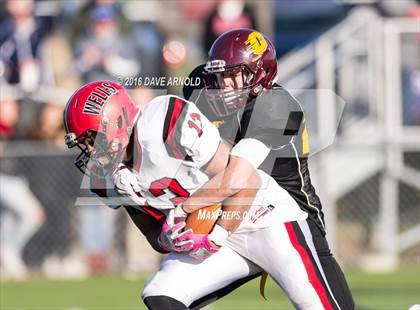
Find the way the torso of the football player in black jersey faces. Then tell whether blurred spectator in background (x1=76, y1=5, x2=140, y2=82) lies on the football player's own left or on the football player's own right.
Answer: on the football player's own right

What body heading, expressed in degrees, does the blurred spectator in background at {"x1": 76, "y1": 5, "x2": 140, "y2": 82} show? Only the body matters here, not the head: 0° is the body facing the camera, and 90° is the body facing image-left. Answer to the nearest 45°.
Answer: approximately 0°

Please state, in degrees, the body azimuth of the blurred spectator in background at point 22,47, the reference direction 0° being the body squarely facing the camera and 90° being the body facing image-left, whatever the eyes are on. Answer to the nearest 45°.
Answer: approximately 0°

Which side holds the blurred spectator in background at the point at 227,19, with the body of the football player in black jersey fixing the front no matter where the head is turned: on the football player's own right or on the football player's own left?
on the football player's own right

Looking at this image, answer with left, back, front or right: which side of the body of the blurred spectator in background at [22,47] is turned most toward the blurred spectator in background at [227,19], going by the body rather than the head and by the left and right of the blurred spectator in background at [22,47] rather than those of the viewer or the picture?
left

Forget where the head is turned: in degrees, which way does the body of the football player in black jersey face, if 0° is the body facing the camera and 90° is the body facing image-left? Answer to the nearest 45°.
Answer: approximately 45°

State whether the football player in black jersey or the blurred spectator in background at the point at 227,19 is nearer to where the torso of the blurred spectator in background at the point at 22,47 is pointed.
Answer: the football player in black jersey

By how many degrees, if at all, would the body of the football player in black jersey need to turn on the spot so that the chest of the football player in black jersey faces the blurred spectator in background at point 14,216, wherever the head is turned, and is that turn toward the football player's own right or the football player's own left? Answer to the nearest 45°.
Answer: approximately 90° to the football player's own right

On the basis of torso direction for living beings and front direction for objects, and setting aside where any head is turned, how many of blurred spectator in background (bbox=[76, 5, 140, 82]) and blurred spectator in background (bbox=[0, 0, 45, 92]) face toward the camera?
2
